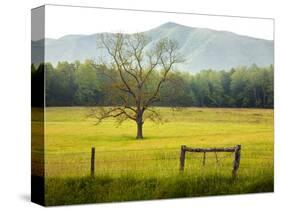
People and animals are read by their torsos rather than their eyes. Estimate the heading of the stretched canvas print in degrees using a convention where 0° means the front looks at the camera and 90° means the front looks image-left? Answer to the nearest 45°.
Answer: approximately 315°
